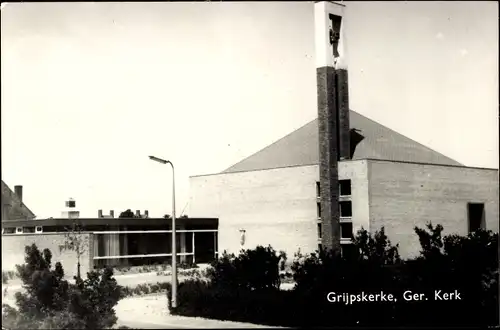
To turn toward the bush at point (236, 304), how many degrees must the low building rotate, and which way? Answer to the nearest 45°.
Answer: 0° — it already faces it

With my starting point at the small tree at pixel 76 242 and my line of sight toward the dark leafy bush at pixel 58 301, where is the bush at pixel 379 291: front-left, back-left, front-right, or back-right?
front-left

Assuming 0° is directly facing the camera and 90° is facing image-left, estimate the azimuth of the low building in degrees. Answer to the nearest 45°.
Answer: approximately 0°

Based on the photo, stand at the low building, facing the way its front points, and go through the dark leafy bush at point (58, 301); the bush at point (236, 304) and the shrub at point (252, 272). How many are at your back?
0

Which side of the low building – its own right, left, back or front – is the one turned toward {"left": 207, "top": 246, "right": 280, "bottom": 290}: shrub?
front

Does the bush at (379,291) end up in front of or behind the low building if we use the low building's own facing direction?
in front

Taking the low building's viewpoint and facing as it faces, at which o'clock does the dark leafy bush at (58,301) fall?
The dark leafy bush is roughly at 12 o'clock from the low building.
